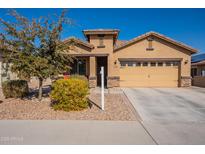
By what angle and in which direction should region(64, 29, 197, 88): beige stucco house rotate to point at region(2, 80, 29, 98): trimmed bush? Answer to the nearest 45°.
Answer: approximately 45° to its right

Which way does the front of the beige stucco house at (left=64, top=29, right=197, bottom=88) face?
toward the camera

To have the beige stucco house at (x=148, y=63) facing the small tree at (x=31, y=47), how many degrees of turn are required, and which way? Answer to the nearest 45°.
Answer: approximately 45° to its right

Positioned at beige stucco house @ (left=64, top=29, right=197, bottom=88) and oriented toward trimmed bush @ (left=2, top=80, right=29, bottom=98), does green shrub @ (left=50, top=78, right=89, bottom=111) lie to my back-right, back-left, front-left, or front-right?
front-left
